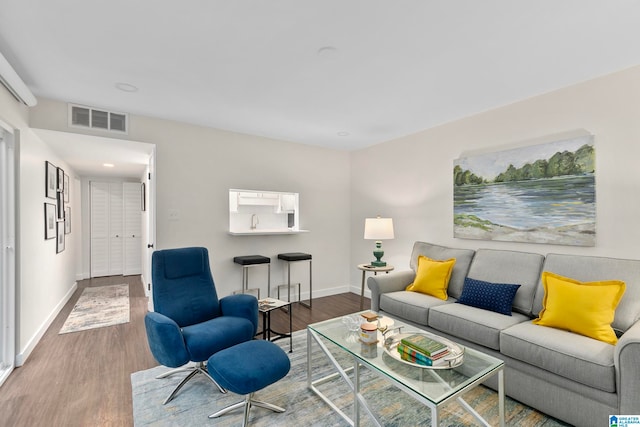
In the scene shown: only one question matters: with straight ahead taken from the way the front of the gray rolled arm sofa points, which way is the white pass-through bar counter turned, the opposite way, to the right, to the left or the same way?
to the left

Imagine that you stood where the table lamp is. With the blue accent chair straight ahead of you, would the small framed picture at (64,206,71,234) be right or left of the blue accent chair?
right

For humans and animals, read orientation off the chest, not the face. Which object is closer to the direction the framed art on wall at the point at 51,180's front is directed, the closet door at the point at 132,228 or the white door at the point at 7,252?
the closet door

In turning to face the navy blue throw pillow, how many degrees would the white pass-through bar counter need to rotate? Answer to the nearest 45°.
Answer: approximately 45° to its left

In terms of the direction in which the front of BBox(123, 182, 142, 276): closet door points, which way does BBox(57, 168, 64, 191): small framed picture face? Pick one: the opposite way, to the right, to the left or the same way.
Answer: to the left

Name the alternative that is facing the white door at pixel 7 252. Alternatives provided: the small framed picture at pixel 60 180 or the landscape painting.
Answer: the landscape painting

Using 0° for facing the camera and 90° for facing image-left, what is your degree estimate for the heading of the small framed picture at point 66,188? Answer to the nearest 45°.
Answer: approximately 270°

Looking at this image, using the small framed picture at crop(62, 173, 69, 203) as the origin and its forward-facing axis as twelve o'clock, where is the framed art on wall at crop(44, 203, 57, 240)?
The framed art on wall is roughly at 3 o'clock from the small framed picture.
